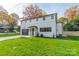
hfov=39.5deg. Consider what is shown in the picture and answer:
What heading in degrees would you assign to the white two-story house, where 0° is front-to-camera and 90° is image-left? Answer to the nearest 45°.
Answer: approximately 45°

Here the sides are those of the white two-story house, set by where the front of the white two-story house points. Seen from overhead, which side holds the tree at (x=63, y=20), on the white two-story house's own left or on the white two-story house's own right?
on the white two-story house's own left

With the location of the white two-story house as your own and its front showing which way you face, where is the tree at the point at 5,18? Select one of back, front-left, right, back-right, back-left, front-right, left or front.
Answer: front-right
